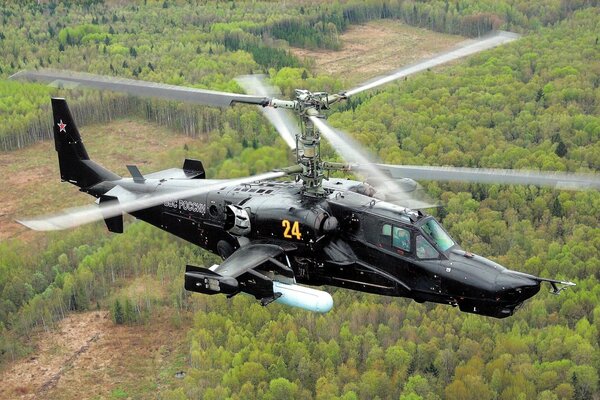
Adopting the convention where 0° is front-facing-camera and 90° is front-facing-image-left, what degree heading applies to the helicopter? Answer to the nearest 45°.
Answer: approximately 315°
